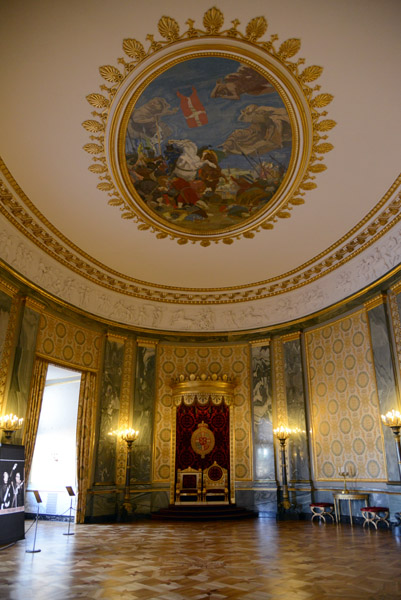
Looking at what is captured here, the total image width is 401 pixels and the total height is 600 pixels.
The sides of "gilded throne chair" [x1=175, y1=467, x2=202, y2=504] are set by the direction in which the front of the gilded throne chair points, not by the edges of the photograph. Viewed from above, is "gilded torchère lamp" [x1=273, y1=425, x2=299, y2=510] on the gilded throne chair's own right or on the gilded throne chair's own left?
on the gilded throne chair's own left

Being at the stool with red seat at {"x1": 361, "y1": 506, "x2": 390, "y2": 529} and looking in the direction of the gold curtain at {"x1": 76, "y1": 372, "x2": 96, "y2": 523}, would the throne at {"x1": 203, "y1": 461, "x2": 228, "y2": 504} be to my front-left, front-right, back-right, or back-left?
front-right

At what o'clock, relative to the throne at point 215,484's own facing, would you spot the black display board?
The black display board is roughly at 1 o'clock from the throne.

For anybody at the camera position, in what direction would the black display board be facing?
facing the viewer and to the right of the viewer

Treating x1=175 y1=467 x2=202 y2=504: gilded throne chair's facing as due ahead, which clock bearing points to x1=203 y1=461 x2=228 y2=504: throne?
The throne is roughly at 9 o'clock from the gilded throne chair.

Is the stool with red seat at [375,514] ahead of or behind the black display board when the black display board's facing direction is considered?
ahead

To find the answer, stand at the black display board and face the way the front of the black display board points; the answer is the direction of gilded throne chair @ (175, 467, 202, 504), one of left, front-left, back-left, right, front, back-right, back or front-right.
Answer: left

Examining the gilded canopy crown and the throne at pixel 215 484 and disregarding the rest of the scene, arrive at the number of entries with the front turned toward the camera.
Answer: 2

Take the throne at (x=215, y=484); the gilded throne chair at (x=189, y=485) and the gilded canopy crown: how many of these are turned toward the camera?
3

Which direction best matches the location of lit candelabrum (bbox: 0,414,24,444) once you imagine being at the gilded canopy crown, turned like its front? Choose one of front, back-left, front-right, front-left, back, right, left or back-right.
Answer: front-right

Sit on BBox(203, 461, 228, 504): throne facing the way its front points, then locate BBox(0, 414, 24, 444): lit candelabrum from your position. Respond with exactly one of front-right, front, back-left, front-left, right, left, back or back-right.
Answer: front-right

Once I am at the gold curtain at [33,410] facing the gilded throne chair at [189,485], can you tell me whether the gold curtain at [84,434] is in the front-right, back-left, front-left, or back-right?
front-left

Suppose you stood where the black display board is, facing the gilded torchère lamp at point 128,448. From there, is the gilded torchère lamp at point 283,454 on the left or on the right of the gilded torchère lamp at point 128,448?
right

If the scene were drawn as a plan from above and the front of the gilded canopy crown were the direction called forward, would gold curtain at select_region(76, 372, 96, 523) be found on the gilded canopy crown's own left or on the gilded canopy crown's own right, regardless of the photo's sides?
on the gilded canopy crown's own right

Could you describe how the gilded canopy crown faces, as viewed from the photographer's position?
facing the viewer

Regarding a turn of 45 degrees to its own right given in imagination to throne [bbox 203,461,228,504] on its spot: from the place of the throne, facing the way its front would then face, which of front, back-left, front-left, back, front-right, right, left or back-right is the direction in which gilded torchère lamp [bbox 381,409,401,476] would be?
left

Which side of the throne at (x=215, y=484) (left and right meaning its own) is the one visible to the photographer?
front

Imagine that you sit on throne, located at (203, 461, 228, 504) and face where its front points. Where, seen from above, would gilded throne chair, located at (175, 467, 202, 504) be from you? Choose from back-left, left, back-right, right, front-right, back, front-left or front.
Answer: right
